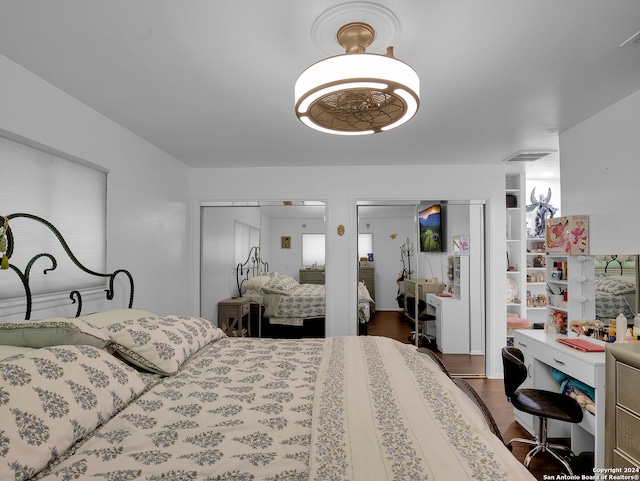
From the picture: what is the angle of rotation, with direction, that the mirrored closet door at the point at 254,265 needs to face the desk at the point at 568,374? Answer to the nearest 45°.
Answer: approximately 45° to its left

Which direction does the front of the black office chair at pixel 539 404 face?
to the viewer's right

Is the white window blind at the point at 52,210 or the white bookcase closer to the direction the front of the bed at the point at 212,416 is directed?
the white bookcase

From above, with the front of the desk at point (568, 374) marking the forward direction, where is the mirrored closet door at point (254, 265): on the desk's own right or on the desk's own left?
on the desk's own right

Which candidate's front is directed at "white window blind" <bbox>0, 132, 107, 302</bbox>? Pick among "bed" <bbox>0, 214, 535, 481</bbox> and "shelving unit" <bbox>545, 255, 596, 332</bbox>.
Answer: the shelving unit

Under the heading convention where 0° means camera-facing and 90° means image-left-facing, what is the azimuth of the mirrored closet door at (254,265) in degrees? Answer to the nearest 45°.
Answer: approximately 0°

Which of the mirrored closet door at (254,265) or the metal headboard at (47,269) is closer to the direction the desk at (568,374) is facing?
the metal headboard

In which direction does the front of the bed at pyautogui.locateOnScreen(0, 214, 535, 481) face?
to the viewer's right

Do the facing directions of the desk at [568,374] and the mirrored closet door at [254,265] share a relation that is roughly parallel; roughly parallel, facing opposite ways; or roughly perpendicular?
roughly perpendicular

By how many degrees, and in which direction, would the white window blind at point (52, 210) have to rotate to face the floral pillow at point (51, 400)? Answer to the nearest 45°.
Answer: approximately 45° to its right

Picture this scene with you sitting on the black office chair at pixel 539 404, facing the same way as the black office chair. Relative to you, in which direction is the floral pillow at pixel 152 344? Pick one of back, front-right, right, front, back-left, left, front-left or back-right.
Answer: back-right

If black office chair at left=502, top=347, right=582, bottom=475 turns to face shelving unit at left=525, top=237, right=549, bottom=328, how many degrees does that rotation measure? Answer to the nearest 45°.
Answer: approximately 90° to its left

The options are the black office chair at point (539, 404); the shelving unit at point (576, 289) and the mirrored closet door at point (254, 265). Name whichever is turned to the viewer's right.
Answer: the black office chair

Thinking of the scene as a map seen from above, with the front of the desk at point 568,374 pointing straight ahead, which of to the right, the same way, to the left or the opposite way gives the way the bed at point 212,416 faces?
the opposite way

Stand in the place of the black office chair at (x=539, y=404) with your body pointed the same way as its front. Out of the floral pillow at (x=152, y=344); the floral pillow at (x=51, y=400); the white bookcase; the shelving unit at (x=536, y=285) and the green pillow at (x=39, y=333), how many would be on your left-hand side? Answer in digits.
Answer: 2

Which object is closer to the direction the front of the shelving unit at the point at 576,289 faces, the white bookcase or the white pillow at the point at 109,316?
the white pillow
